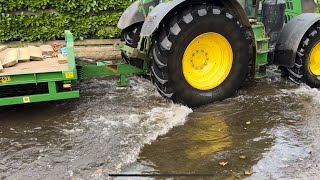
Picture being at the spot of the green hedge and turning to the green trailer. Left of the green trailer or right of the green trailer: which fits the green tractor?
left

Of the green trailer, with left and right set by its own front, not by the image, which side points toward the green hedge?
left

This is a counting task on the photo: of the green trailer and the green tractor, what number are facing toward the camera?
0

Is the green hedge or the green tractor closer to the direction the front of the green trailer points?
the green tractor

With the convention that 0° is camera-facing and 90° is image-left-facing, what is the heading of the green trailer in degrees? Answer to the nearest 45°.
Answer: approximately 270°

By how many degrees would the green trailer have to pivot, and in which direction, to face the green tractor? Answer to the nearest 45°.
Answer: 0° — it already faces it

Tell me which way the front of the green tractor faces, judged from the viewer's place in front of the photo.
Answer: facing away from the viewer and to the right of the viewer

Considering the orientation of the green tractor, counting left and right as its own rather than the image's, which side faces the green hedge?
left

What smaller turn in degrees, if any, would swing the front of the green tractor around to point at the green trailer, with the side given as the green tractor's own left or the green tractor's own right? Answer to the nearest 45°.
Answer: approximately 180°
